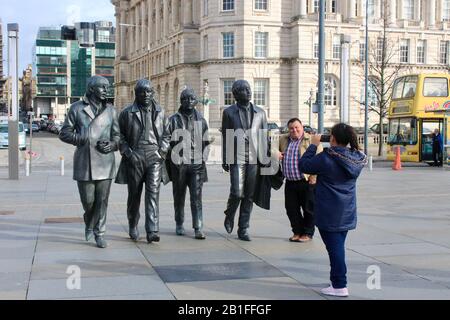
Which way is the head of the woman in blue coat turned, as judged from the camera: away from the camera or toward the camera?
away from the camera

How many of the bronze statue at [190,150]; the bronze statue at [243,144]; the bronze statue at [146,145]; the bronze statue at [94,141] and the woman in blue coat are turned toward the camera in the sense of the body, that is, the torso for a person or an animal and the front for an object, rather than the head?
4

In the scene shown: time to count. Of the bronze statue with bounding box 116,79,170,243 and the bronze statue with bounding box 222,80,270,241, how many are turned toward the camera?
2

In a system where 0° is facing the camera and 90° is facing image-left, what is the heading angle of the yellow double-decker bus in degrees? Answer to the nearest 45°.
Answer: approximately 45°

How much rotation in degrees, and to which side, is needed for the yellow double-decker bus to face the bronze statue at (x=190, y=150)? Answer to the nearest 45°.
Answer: approximately 45° to its left

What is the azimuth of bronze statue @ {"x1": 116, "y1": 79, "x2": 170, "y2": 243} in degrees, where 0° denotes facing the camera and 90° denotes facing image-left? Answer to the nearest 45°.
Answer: approximately 0°

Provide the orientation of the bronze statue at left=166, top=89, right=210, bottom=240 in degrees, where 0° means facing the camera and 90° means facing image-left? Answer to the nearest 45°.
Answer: approximately 0°

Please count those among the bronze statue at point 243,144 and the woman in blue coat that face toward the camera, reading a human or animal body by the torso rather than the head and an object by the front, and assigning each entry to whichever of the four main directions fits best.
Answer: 1

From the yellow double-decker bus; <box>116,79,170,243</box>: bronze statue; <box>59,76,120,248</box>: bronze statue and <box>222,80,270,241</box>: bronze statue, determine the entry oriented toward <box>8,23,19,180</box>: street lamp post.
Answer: the yellow double-decker bus

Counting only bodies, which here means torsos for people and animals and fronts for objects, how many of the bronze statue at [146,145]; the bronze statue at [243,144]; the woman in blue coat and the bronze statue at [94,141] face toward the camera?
3

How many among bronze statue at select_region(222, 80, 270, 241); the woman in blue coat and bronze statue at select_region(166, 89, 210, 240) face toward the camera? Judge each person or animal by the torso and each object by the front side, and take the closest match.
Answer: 2
